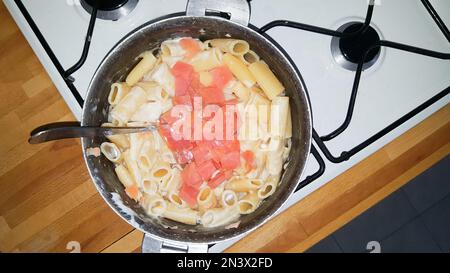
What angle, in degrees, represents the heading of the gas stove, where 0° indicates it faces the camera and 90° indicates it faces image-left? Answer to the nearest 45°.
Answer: approximately 315°
